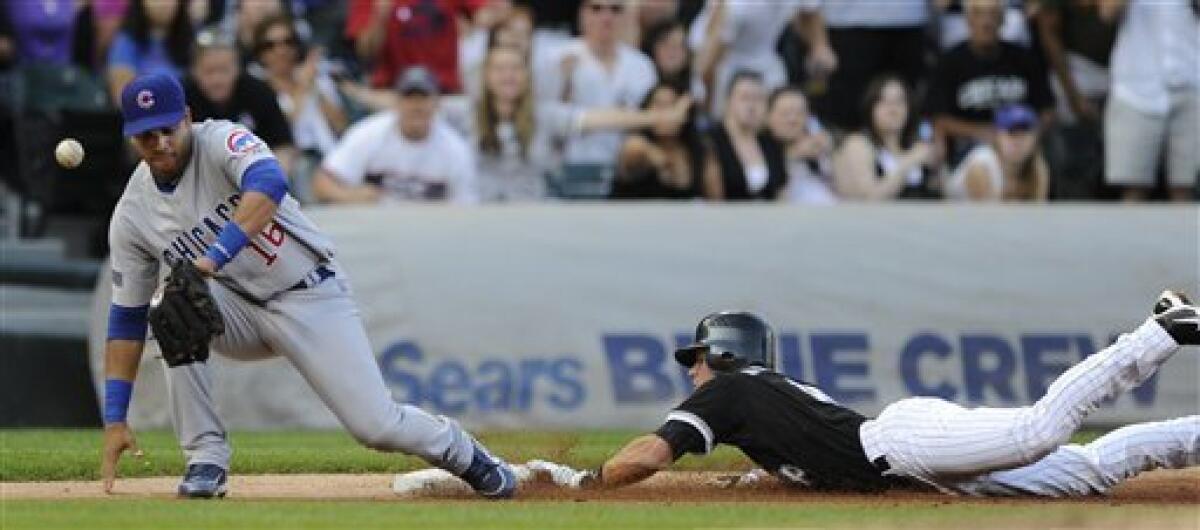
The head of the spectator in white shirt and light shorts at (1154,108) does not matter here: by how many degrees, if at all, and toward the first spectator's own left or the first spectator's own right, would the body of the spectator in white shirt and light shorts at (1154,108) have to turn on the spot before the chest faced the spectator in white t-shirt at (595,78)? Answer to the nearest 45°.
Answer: approximately 90° to the first spectator's own right

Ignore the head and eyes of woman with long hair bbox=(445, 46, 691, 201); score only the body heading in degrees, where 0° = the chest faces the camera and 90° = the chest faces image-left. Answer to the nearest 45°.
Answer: approximately 0°

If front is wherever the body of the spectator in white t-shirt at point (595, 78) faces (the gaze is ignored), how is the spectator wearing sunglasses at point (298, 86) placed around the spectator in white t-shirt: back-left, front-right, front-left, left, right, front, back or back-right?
right

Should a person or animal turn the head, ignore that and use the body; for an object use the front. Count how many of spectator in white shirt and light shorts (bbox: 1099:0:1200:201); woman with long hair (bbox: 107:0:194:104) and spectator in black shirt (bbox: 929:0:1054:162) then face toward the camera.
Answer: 3

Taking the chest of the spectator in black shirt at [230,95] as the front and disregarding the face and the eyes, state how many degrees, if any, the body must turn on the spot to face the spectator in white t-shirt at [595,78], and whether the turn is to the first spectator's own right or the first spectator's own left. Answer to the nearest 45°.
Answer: approximately 90° to the first spectator's own left

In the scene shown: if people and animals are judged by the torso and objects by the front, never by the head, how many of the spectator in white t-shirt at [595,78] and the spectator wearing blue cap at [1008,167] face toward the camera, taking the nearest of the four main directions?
2

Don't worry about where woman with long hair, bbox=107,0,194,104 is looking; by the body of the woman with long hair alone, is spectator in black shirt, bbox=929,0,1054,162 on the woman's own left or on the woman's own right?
on the woman's own left

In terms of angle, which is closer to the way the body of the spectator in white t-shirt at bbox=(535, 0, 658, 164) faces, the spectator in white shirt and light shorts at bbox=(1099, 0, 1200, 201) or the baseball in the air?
the baseball in the air

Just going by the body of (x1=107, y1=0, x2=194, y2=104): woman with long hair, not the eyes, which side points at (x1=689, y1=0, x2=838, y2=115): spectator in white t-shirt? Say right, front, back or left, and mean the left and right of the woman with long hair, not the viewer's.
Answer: left

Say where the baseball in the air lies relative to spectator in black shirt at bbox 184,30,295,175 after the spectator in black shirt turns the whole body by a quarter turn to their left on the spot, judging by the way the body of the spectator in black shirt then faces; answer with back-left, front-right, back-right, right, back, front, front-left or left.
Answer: right
